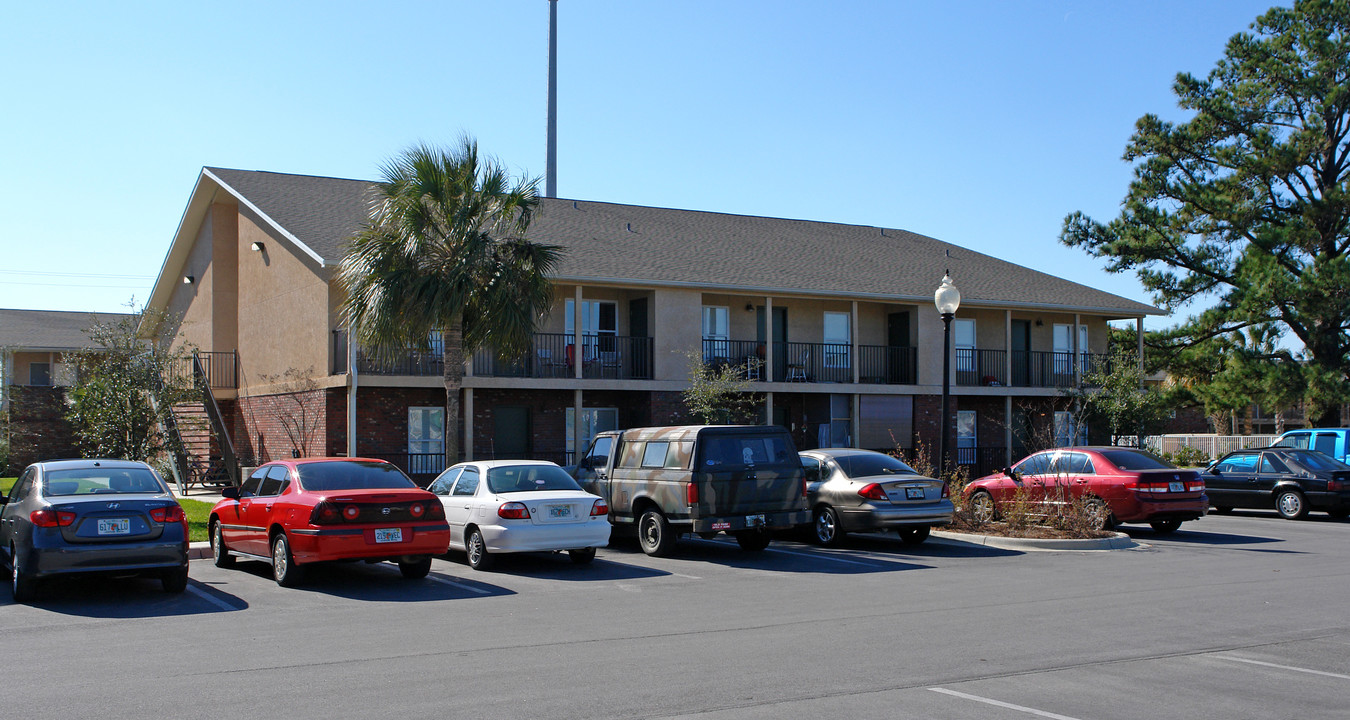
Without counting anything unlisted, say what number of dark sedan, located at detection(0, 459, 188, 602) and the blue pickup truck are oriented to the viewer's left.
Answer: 1

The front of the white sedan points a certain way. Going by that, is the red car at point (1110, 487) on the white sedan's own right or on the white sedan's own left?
on the white sedan's own right

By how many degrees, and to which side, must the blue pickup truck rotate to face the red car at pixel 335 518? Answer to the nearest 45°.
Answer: approximately 45° to its left

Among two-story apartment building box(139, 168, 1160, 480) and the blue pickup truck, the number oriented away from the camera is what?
0

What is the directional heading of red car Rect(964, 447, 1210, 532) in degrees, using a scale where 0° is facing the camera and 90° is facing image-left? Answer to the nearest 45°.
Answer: approximately 135°

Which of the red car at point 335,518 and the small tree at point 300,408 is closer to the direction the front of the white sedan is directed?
the small tree

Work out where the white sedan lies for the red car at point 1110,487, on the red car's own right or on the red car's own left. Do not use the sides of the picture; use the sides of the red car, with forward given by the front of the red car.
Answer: on the red car's own left

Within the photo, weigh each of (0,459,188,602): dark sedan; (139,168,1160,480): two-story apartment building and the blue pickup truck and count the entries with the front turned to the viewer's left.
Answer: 1

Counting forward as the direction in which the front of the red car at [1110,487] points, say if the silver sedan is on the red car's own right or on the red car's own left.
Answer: on the red car's own left

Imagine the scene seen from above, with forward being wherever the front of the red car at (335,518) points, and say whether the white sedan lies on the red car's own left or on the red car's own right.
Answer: on the red car's own right

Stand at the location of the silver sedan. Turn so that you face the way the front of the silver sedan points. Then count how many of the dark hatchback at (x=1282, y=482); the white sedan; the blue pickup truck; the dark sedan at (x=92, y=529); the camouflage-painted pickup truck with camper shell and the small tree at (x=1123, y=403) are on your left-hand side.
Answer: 3

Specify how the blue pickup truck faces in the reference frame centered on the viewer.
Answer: facing to the left of the viewer

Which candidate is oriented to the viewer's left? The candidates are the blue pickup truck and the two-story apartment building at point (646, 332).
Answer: the blue pickup truck
